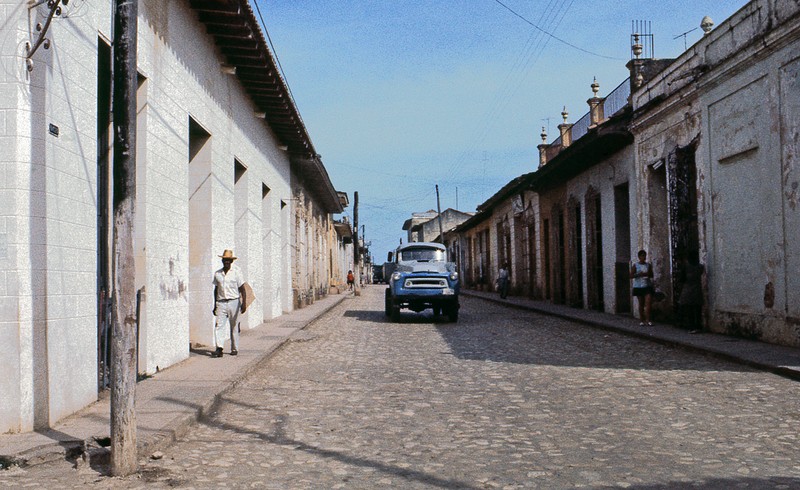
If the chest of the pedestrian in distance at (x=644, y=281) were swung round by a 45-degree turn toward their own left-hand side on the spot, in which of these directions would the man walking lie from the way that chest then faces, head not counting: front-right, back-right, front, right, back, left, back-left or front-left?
right

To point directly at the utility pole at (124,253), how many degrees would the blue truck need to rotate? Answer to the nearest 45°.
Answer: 0° — it already faces it

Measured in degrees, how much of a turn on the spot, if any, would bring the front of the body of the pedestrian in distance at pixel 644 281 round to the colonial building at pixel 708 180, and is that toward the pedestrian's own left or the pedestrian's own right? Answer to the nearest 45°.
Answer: approximately 45° to the pedestrian's own left

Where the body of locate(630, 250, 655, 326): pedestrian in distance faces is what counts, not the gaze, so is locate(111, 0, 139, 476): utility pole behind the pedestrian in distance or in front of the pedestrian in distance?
in front

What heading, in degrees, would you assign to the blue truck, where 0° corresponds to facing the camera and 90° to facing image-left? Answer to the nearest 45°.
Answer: approximately 0°

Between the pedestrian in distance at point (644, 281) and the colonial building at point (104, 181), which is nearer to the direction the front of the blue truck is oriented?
the colonial building

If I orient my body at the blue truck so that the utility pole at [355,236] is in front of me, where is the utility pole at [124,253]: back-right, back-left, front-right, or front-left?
back-left

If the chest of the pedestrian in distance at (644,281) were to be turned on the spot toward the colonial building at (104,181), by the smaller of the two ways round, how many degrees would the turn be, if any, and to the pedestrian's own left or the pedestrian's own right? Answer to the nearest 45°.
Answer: approximately 45° to the pedestrian's own right

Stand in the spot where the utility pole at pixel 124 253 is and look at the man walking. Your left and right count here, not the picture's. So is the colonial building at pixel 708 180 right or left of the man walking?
right

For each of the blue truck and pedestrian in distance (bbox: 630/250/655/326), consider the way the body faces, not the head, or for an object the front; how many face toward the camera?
2

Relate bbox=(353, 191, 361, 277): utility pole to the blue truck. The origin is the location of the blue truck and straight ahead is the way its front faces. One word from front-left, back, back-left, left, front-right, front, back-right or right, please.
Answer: back

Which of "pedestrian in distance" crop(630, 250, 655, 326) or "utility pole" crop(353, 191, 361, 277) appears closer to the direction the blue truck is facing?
the pedestrian in distance

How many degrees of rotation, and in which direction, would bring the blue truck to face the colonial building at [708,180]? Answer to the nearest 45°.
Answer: approximately 45° to its left

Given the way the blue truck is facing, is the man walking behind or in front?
in front

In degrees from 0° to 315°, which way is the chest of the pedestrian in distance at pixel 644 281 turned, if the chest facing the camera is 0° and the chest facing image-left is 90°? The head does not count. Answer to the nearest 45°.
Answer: approximately 0°
